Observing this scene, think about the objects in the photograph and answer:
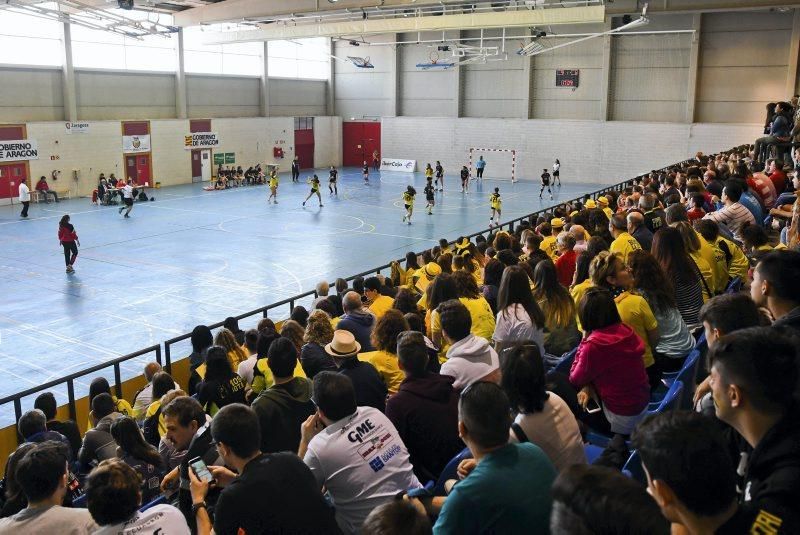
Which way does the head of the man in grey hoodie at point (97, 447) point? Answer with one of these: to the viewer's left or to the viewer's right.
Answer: to the viewer's left

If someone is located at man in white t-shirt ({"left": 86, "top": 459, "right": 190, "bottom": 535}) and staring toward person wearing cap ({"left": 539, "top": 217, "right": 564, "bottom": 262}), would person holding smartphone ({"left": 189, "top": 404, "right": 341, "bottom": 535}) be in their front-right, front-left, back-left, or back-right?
front-right

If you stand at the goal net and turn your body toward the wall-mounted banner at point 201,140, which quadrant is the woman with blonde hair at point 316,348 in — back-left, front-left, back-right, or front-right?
front-left

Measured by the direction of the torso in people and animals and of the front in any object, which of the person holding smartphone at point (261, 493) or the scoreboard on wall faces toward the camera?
the scoreboard on wall

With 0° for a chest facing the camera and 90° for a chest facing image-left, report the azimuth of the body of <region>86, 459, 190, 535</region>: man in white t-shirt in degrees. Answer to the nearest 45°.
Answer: approximately 135°

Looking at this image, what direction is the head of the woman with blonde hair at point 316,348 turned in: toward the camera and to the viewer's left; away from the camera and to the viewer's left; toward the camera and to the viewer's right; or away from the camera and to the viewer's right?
away from the camera and to the viewer's left

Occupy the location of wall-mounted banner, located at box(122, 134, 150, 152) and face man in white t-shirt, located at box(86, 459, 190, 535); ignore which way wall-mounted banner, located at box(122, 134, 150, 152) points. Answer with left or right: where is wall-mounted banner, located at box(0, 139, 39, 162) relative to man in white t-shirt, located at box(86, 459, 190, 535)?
right

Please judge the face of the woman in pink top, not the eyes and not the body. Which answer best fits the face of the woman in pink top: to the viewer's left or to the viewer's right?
to the viewer's left

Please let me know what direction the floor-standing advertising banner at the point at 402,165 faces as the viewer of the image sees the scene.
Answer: facing the viewer

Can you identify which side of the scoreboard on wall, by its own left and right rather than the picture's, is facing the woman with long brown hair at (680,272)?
front

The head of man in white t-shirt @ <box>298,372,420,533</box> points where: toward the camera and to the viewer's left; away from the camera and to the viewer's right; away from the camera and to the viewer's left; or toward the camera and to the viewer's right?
away from the camera and to the viewer's left

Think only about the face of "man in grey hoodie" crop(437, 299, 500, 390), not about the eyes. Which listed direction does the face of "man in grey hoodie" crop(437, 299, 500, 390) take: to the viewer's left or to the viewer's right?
to the viewer's left

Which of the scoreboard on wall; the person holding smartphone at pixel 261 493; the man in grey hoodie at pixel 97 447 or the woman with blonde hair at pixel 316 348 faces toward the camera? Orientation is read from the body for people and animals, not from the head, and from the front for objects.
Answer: the scoreboard on wall

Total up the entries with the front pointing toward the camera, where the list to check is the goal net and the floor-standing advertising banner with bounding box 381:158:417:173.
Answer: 2

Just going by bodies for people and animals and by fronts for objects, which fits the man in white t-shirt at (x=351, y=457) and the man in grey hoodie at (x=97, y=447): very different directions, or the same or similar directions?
same or similar directions
